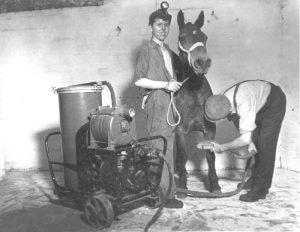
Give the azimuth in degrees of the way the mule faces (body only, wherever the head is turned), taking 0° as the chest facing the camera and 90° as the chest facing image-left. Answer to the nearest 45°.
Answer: approximately 0°

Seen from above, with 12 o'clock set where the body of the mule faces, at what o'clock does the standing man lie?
The standing man is roughly at 1 o'clock from the mule.

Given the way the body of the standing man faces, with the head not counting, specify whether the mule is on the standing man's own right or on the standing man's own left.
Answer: on the standing man's own left

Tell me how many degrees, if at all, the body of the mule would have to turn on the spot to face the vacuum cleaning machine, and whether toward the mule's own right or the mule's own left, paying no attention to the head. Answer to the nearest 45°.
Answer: approximately 45° to the mule's own right

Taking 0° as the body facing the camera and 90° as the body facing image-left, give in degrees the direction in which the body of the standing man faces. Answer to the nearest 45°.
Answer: approximately 315°
